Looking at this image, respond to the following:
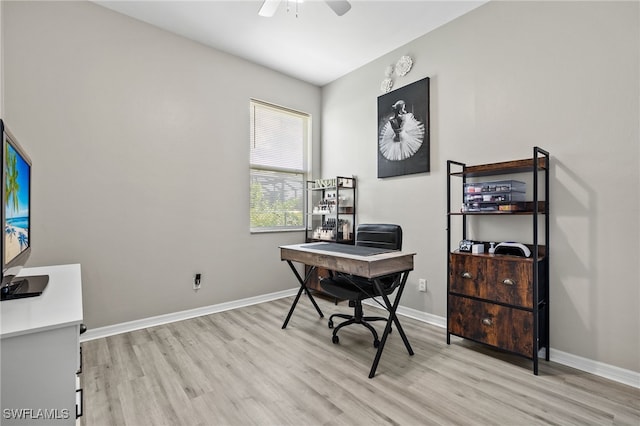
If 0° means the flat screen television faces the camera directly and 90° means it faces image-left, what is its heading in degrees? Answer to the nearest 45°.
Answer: approximately 270°

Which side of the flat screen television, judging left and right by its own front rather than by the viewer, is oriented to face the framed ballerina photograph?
front

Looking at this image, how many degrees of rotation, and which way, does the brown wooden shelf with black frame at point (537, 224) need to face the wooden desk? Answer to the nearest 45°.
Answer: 0° — it already faces it

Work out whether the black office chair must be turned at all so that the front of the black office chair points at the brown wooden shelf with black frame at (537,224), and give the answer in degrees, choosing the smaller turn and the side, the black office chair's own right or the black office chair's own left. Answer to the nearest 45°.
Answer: approximately 135° to the black office chair's own left

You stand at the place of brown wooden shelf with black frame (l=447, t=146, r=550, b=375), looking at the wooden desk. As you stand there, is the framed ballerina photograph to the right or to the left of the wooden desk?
right

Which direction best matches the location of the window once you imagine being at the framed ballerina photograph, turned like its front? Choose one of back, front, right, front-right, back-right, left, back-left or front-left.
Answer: front-right

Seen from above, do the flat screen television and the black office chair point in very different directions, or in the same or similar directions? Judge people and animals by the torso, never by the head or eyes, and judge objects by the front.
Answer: very different directions

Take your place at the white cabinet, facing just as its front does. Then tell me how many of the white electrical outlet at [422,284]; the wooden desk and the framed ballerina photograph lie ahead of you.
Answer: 3

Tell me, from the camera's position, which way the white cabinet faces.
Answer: facing to the right of the viewer

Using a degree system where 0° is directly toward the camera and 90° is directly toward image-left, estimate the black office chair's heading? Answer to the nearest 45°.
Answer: approximately 45°
